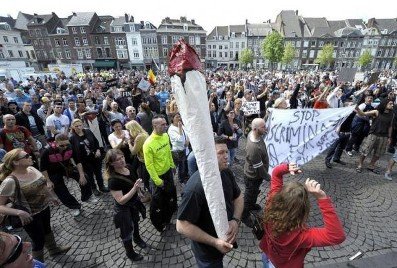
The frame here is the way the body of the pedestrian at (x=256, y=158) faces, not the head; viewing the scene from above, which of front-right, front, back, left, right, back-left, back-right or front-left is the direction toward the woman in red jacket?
right

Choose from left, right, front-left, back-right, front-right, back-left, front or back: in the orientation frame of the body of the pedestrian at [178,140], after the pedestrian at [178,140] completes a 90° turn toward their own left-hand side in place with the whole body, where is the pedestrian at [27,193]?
back

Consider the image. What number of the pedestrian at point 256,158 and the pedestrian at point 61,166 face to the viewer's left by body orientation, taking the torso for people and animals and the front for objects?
0

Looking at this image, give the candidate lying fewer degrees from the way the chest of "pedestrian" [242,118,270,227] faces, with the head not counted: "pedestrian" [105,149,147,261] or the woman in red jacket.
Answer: the woman in red jacket

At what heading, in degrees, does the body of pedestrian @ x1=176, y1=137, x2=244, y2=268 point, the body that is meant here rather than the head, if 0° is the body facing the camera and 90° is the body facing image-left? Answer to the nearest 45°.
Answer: approximately 315°

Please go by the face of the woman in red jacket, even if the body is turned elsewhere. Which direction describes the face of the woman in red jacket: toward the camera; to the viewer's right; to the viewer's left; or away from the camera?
away from the camera

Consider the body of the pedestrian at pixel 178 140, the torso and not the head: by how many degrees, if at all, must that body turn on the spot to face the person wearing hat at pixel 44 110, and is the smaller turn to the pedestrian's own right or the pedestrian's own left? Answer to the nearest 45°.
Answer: approximately 180°

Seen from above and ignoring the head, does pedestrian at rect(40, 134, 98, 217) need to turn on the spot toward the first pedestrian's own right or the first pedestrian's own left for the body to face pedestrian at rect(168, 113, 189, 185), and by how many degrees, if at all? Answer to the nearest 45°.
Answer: approximately 45° to the first pedestrian's own left

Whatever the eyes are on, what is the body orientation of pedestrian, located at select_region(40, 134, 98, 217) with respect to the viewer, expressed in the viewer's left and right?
facing the viewer and to the right of the viewer

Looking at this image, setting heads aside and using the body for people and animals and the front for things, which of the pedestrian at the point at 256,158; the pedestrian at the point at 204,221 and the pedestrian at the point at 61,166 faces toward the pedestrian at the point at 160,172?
the pedestrian at the point at 61,166

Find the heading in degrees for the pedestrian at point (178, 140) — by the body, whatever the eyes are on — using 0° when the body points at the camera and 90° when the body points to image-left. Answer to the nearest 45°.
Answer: approximately 315°

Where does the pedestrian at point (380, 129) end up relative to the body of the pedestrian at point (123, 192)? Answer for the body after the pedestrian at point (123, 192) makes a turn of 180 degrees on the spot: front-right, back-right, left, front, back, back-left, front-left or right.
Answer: back-right

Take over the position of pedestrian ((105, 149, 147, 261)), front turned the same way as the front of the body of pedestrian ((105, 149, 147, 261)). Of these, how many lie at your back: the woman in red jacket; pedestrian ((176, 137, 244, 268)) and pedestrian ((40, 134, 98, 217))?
1
